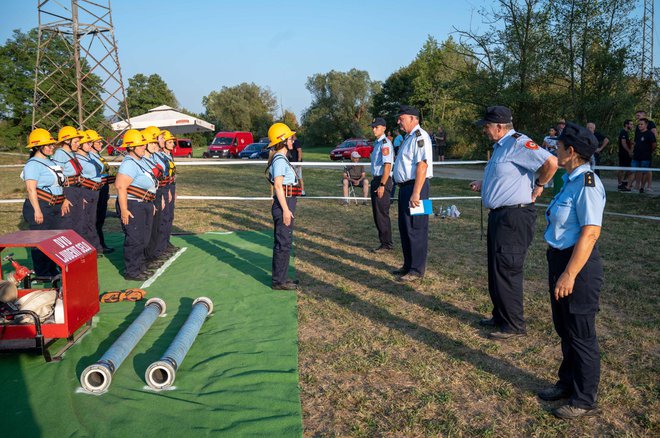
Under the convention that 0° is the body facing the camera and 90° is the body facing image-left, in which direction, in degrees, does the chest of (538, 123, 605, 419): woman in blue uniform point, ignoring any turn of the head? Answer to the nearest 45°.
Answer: approximately 90°

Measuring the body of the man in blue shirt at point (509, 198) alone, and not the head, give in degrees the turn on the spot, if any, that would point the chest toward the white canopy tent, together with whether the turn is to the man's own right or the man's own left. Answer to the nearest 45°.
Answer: approximately 45° to the man's own right

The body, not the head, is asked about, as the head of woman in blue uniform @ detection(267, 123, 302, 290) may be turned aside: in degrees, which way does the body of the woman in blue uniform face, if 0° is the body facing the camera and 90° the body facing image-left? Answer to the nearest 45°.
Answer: approximately 270°

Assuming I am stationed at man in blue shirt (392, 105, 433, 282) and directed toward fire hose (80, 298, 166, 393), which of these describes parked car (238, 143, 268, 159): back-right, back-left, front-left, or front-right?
back-right

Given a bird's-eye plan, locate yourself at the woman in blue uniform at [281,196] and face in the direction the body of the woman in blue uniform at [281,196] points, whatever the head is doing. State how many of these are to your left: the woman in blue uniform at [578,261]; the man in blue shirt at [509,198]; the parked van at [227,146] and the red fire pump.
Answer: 1

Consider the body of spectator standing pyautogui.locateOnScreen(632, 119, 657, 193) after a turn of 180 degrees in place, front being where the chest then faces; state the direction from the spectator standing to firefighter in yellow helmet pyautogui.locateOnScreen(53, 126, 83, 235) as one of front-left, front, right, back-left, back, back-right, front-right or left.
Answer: back

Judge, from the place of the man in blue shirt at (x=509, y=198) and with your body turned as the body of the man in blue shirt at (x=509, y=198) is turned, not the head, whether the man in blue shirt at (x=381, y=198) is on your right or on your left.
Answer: on your right

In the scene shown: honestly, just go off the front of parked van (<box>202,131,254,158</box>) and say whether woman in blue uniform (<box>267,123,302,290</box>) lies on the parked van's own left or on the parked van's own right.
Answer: on the parked van's own left

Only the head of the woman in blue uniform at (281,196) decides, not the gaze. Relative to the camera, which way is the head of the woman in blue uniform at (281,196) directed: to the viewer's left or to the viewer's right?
to the viewer's right

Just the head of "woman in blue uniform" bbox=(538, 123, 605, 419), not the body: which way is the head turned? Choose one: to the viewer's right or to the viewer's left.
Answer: to the viewer's left

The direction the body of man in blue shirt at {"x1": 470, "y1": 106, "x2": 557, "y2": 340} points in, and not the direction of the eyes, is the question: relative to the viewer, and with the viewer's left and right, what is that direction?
facing to the left of the viewer

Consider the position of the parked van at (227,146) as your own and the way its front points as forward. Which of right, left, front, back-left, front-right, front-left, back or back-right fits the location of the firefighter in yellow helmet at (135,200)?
front-left

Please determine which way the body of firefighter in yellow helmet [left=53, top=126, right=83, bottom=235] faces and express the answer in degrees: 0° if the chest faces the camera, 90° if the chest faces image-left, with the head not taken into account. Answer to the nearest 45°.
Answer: approximately 270°

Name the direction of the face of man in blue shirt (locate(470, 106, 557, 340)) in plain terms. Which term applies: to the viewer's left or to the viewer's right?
to the viewer's left

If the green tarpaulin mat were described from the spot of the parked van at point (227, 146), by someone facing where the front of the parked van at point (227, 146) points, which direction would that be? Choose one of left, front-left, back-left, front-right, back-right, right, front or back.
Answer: front-left

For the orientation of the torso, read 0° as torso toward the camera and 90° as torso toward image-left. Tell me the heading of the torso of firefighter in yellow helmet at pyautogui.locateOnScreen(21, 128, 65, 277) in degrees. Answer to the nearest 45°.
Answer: approximately 315°

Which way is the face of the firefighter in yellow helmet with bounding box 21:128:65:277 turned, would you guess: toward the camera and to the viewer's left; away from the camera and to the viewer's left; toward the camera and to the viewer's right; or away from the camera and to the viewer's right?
toward the camera and to the viewer's right
